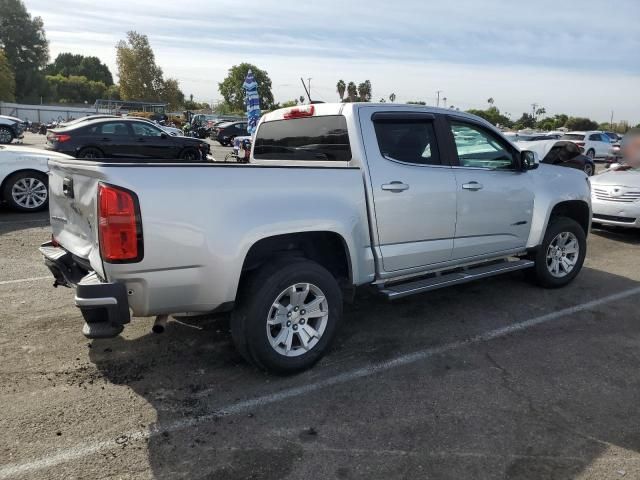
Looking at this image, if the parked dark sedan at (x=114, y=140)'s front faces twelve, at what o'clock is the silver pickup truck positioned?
The silver pickup truck is roughly at 3 o'clock from the parked dark sedan.

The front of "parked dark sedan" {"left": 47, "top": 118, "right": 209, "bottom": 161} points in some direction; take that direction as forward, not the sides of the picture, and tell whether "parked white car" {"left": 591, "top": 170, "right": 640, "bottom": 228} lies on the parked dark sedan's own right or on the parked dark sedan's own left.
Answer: on the parked dark sedan's own right

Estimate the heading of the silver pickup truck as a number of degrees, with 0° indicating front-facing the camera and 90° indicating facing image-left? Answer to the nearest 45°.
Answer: approximately 225°

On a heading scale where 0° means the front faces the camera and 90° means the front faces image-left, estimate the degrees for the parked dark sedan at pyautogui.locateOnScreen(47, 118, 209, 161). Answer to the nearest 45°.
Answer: approximately 270°

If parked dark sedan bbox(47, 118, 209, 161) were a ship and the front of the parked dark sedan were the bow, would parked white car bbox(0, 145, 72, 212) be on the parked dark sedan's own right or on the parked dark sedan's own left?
on the parked dark sedan's own right
